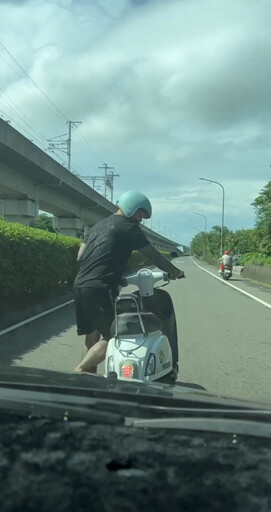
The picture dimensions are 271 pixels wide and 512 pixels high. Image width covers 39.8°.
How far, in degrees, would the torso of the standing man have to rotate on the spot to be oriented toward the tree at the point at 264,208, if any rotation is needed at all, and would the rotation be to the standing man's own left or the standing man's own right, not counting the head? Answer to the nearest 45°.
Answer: approximately 45° to the standing man's own left

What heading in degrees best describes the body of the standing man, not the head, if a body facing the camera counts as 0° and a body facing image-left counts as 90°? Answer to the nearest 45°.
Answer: approximately 225°

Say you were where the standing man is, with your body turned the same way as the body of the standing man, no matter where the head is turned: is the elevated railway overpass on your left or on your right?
on your left
